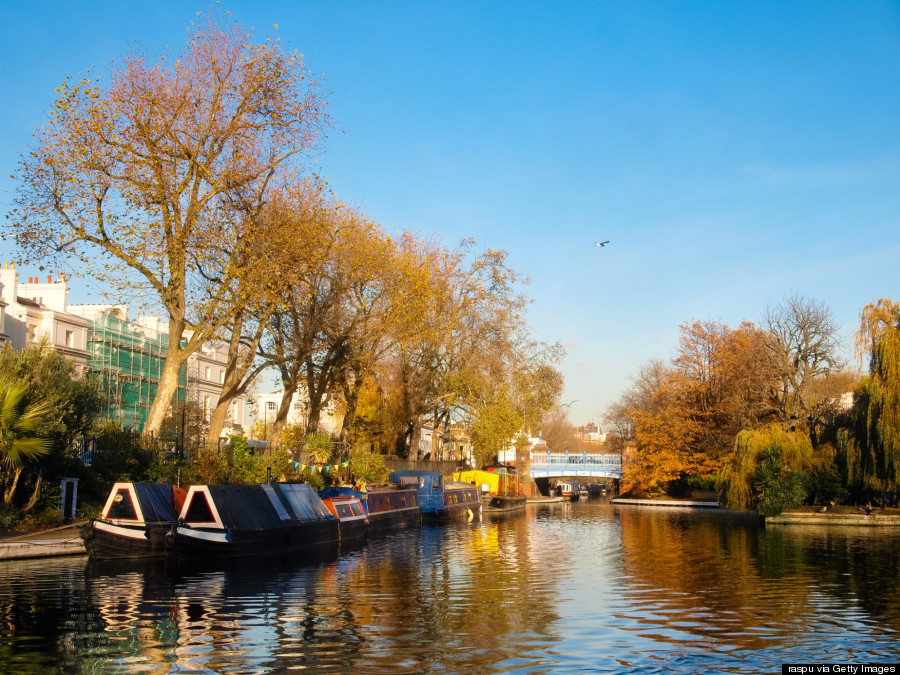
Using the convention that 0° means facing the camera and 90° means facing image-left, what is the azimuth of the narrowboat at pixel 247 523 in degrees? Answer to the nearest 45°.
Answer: approximately 45°

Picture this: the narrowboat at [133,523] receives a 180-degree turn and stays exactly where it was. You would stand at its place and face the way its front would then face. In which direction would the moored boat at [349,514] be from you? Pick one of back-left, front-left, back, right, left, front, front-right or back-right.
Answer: front

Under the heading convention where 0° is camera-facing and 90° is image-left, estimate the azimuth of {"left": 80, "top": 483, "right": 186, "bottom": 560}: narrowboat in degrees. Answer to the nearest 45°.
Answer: approximately 45°

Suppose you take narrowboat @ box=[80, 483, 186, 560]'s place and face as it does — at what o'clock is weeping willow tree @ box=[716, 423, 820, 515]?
The weeping willow tree is roughly at 7 o'clock from the narrowboat.

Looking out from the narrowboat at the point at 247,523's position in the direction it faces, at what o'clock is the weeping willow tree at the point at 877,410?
The weeping willow tree is roughly at 7 o'clock from the narrowboat.

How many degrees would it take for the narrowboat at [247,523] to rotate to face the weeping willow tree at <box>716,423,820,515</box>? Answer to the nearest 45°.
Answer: approximately 180°

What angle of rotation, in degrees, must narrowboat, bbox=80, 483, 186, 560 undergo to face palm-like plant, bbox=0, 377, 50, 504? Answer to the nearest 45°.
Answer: approximately 45° to its right

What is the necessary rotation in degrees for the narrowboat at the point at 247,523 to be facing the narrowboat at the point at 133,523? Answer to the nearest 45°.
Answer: approximately 45° to its right

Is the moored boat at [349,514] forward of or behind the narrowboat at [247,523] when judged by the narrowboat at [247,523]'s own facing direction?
behind

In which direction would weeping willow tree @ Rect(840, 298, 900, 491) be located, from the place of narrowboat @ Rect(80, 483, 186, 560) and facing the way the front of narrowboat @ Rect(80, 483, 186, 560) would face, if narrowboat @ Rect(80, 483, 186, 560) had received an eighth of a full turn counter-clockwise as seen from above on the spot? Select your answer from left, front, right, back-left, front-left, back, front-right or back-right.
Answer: left

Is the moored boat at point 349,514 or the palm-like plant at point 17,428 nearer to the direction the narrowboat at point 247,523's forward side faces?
the palm-like plant

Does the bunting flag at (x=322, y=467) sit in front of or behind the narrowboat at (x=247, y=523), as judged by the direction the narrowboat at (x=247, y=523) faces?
behind
